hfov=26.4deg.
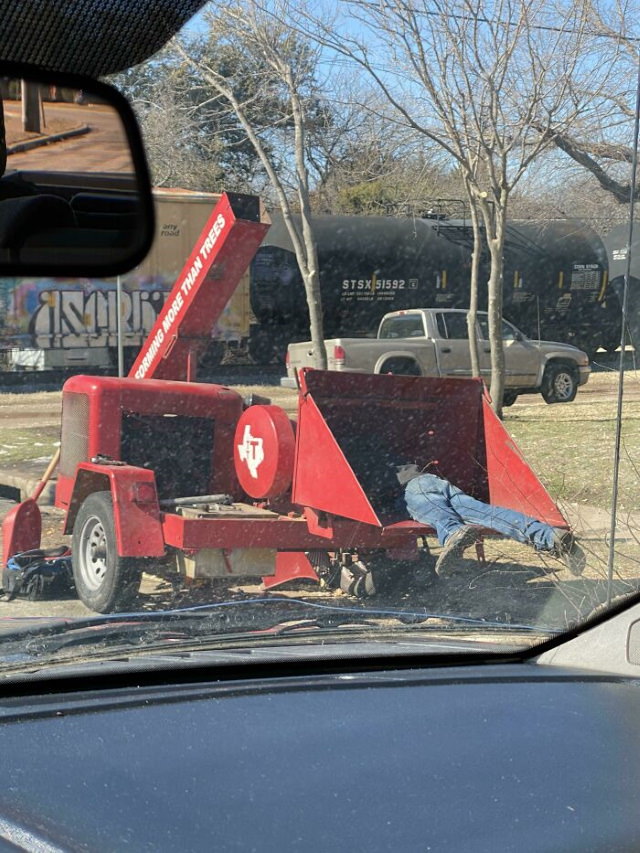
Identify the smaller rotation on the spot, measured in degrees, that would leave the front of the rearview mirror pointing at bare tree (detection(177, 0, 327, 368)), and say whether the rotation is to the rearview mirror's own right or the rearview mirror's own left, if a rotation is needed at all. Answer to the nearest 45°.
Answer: approximately 180°

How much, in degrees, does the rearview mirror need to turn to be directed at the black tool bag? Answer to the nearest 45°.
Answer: approximately 180°

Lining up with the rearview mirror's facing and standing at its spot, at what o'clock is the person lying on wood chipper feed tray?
The person lying on wood chipper feed tray is roughly at 7 o'clock from the rearview mirror.

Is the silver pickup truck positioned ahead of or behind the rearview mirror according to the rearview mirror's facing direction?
behind

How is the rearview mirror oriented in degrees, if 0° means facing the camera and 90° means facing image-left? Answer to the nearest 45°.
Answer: approximately 0°

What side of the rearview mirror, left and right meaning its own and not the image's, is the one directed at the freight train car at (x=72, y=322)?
back

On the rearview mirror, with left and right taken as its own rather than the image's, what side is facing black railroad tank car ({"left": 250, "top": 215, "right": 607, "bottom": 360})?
back

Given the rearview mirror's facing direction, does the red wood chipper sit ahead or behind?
behind
